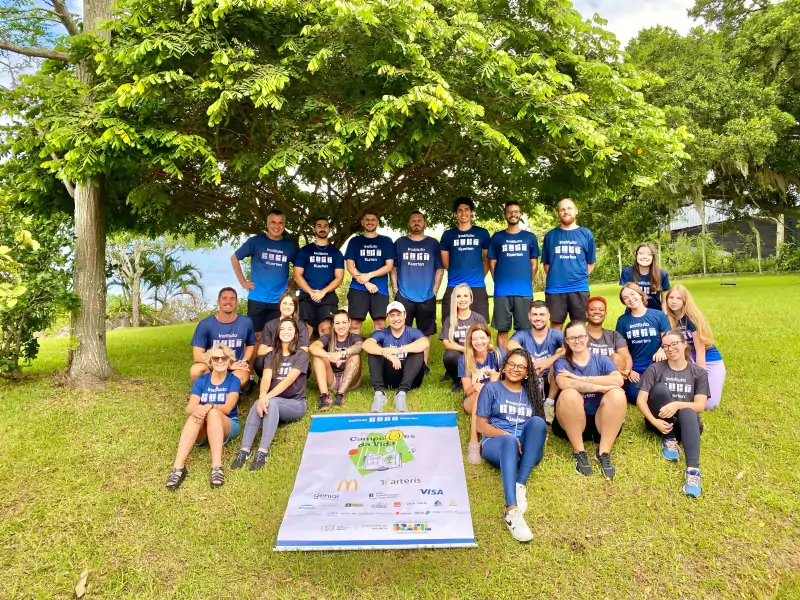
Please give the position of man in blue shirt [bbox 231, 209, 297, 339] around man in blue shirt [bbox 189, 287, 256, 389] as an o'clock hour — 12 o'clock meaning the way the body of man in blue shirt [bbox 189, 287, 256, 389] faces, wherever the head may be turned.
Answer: man in blue shirt [bbox 231, 209, 297, 339] is roughly at 7 o'clock from man in blue shirt [bbox 189, 287, 256, 389].

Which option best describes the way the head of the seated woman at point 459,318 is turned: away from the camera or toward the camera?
toward the camera

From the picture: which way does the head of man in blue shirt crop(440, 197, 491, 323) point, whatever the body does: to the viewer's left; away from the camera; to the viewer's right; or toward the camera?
toward the camera

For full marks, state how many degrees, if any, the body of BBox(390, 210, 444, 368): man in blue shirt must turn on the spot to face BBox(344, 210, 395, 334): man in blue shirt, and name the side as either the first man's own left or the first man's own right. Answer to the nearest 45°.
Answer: approximately 135° to the first man's own right

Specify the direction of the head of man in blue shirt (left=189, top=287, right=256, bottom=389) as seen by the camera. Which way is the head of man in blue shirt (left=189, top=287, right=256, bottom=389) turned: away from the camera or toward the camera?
toward the camera

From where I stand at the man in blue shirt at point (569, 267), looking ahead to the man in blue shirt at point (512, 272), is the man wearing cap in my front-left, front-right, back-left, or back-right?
front-left

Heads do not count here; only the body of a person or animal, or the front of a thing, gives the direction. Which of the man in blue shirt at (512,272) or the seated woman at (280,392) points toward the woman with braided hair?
the man in blue shirt

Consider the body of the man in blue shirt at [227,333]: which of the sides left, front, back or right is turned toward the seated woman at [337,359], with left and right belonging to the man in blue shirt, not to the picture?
left

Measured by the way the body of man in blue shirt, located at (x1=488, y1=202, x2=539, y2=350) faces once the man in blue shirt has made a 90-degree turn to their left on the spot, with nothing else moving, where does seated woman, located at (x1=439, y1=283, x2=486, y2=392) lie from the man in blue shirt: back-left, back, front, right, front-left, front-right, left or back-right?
back-right

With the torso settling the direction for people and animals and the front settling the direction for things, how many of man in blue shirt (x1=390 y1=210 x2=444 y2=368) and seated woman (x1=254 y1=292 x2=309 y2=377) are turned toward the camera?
2

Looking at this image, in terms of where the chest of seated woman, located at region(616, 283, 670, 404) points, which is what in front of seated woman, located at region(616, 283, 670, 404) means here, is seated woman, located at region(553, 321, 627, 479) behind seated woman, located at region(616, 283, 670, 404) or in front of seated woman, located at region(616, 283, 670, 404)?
in front

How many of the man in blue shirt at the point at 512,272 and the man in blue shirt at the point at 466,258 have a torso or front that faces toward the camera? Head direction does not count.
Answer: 2

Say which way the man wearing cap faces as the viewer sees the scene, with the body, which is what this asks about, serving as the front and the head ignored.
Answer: toward the camera

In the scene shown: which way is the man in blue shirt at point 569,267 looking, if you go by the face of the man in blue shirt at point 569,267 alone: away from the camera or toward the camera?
toward the camera

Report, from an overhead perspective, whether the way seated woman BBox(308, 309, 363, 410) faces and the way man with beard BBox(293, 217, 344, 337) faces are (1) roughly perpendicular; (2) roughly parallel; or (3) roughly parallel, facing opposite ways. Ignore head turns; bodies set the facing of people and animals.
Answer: roughly parallel

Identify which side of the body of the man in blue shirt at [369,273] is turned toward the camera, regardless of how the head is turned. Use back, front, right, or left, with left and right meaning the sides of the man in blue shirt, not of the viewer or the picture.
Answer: front

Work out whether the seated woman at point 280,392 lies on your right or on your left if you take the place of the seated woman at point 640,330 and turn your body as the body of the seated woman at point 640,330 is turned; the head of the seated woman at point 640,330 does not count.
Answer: on your right

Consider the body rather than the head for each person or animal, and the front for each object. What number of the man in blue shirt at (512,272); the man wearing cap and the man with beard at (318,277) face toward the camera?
3

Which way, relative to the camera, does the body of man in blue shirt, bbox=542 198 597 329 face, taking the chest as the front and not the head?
toward the camera

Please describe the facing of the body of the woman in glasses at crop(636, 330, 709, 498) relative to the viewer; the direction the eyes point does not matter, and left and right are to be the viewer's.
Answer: facing the viewer

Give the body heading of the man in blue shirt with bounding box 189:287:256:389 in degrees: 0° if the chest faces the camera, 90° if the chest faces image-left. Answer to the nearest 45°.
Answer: approximately 0°

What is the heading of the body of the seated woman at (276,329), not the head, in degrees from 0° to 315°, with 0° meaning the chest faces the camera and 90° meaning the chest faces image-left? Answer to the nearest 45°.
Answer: approximately 0°

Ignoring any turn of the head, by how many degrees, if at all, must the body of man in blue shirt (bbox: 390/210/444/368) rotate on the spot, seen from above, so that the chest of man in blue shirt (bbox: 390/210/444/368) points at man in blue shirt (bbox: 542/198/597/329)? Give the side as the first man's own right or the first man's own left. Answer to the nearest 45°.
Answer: approximately 90° to the first man's own left

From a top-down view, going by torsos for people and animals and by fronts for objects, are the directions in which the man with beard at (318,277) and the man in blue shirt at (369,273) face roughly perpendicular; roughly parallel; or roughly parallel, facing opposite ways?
roughly parallel
